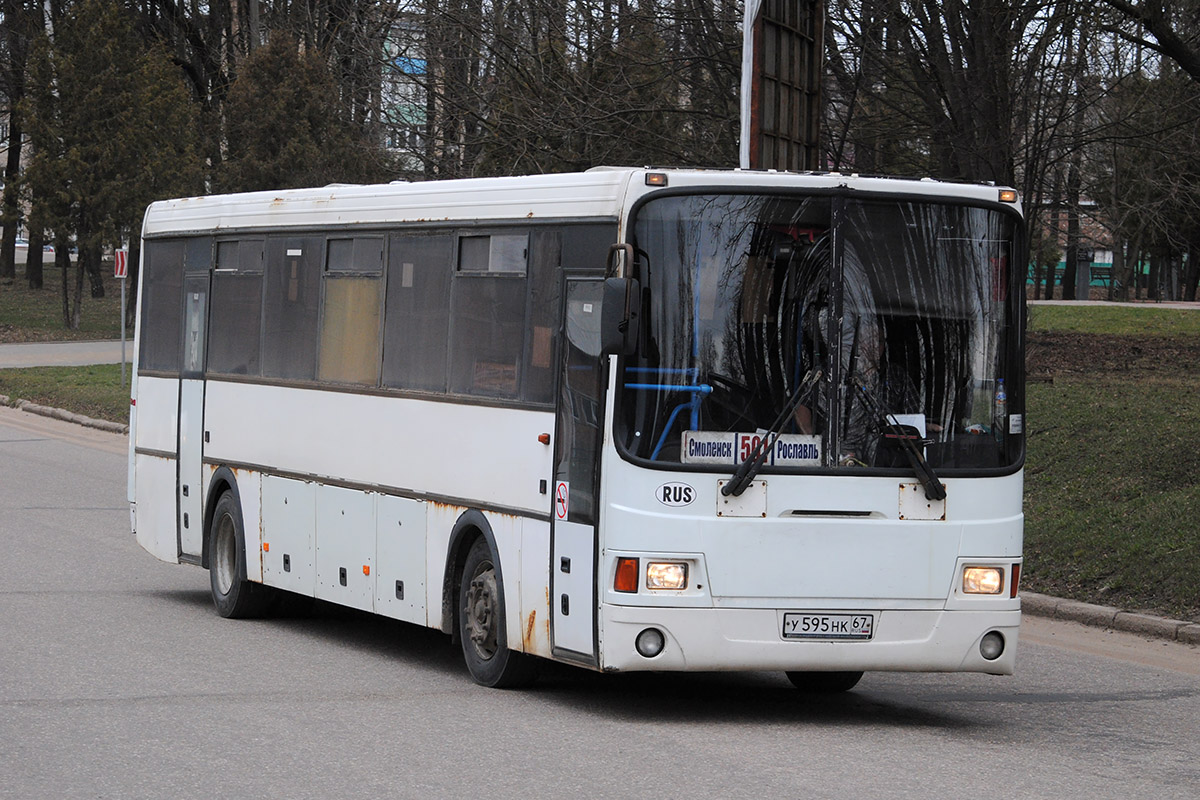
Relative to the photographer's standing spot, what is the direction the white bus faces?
facing the viewer and to the right of the viewer
